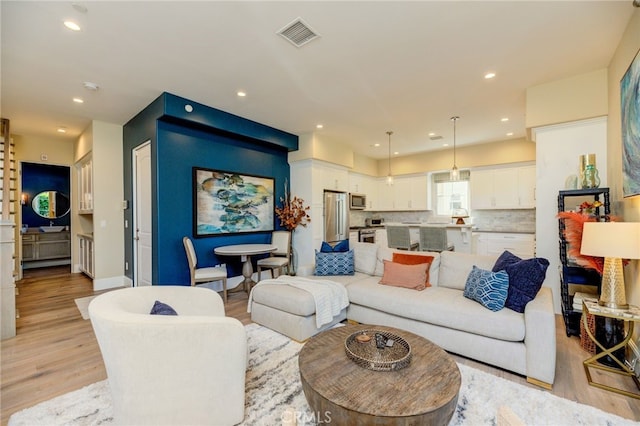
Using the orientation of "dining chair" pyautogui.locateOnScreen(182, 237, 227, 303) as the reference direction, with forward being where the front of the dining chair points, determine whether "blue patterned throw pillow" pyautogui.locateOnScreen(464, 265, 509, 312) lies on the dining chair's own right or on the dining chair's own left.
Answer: on the dining chair's own right

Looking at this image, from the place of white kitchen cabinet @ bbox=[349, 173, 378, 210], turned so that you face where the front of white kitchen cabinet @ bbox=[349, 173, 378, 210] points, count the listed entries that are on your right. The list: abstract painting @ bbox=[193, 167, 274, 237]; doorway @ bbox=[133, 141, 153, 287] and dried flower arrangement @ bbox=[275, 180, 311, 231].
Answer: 3

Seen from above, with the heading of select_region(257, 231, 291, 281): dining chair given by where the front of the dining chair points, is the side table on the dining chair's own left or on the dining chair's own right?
on the dining chair's own left

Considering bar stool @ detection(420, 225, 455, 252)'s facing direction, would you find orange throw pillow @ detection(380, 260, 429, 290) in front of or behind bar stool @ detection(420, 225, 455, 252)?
behind

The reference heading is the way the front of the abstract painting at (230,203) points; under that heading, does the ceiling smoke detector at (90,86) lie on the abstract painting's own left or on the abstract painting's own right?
on the abstract painting's own right

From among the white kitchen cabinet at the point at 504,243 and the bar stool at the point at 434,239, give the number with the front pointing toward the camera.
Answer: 1

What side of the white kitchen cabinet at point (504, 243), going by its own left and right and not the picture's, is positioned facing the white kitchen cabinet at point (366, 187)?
right

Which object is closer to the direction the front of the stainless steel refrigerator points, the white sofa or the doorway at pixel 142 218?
the white sofa

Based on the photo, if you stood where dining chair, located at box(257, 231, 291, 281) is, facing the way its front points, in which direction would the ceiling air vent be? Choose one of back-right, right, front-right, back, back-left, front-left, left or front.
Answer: front-left
